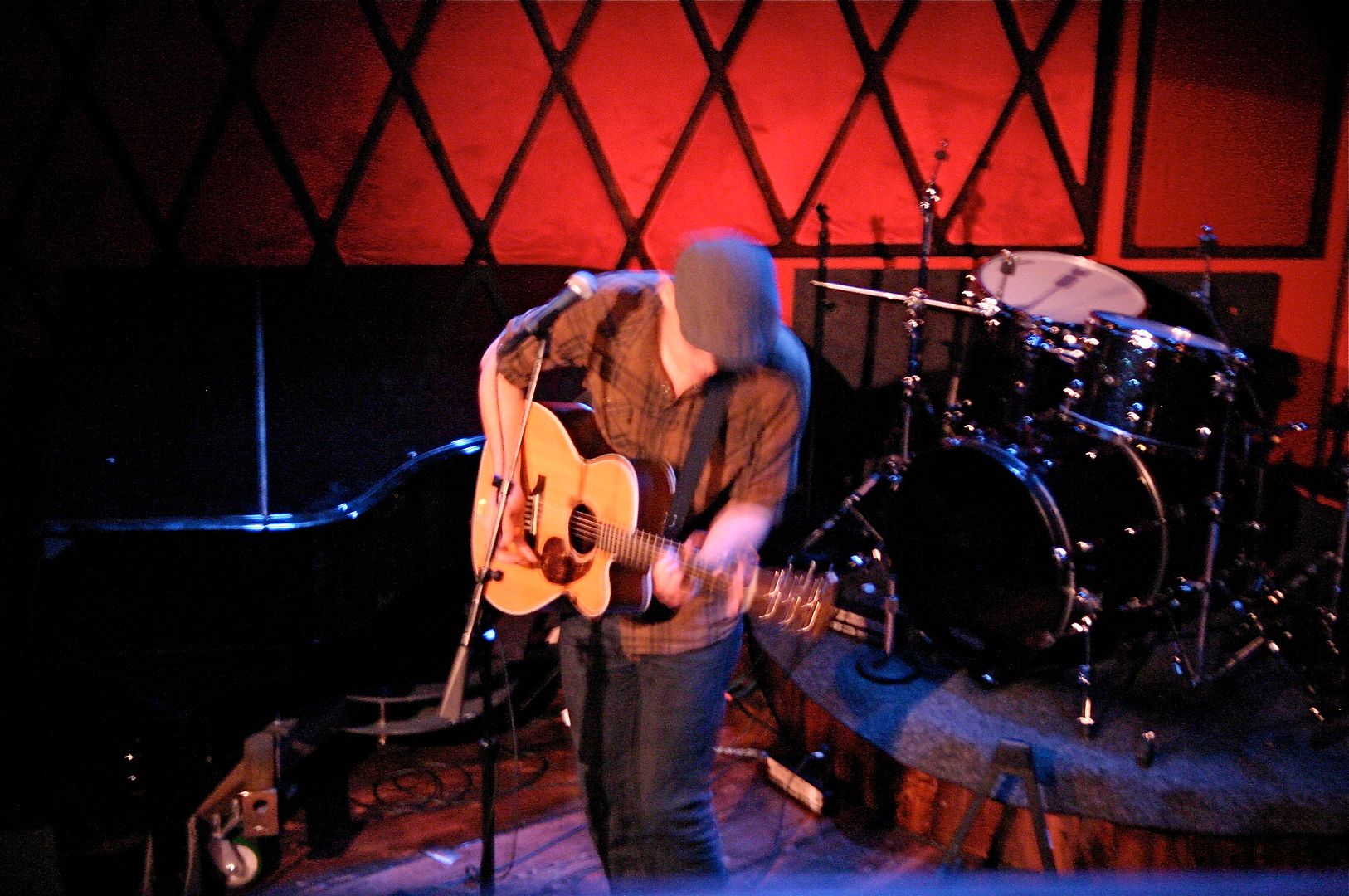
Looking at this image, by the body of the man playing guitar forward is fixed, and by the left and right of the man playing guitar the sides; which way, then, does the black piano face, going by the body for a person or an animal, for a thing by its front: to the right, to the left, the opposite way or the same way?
to the right

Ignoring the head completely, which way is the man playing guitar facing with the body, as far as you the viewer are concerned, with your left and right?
facing the viewer

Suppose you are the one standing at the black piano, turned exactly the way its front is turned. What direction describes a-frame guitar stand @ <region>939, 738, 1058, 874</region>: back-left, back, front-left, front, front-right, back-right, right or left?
back-left

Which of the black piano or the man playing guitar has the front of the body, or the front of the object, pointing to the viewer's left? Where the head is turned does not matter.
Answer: the black piano

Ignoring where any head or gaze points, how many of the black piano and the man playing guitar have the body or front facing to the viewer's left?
1

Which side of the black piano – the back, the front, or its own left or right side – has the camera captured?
left

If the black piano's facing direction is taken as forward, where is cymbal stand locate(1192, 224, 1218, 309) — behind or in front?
behind

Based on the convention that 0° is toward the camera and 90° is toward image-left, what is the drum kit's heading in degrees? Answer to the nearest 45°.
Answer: approximately 45°

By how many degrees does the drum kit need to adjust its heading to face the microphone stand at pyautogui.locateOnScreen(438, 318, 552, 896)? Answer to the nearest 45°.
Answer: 0° — it already faces it
